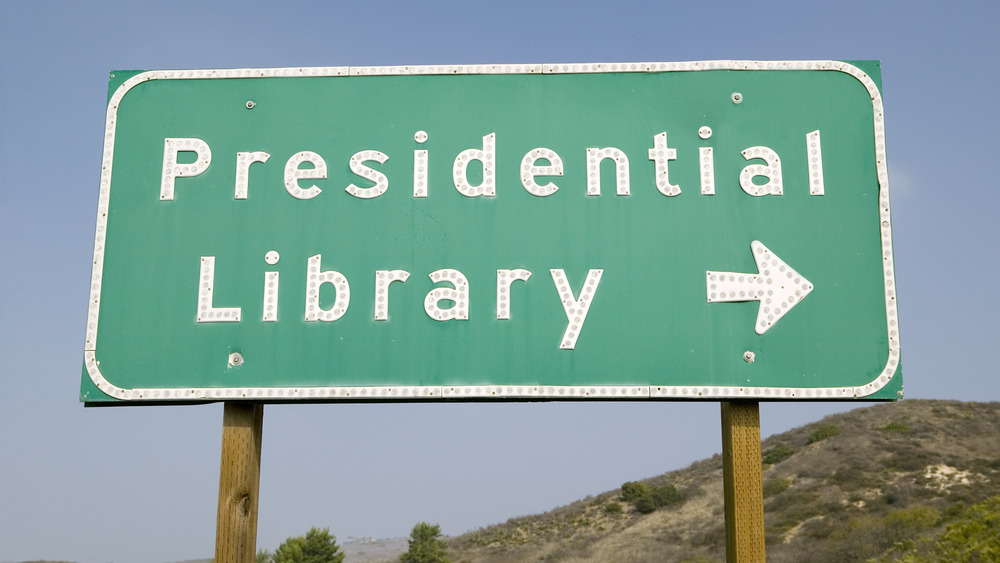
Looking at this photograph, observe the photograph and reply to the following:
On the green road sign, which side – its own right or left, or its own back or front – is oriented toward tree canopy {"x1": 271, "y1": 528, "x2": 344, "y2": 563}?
back

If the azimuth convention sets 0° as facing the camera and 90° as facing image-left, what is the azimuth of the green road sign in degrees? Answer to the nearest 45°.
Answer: approximately 0°

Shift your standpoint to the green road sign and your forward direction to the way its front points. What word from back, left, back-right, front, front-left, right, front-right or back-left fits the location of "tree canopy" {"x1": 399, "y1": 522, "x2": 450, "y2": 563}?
back
